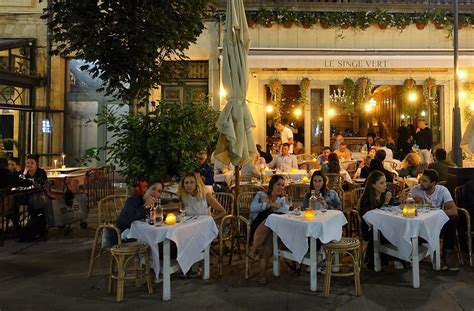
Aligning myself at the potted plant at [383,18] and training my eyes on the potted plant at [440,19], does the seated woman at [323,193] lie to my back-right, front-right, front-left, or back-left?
back-right

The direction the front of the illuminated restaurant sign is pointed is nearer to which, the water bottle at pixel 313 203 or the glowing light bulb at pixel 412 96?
the water bottle

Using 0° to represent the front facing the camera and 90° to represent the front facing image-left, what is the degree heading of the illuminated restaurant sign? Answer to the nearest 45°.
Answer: approximately 0°

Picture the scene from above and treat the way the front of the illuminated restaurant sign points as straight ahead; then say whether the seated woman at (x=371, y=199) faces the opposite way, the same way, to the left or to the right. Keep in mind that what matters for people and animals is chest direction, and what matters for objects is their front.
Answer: to the left

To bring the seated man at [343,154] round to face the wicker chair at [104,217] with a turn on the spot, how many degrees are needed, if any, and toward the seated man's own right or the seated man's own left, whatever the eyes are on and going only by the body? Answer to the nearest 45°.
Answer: approximately 45° to the seated man's own right

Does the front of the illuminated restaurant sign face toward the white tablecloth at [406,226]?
yes

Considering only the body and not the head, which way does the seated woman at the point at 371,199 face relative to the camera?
to the viewer's right

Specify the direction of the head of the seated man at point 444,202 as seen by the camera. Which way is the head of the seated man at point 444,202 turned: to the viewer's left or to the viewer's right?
to the viewer's left

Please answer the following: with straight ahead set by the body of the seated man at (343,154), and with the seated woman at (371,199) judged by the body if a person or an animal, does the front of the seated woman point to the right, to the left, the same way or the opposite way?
to the left

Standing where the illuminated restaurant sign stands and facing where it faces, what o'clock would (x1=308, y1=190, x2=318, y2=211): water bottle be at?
The water bottle is roughly at 12 o'clock from the illuminated restaurant sign.
